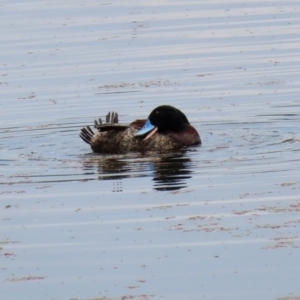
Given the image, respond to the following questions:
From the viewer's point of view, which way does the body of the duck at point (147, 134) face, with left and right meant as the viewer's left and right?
facing to the right of the viewer

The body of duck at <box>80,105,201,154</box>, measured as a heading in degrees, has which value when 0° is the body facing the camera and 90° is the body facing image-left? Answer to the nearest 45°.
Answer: approximately 270°
